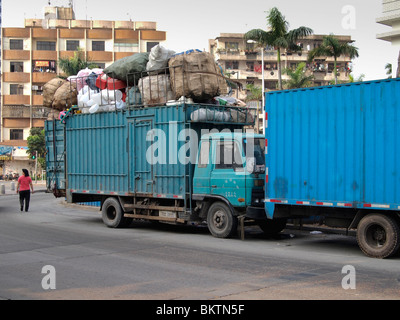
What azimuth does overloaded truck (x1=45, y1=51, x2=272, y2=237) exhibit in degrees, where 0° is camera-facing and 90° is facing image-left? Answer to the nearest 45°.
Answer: approximately 315°

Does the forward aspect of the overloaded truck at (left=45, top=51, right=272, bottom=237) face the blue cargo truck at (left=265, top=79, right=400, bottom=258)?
yes

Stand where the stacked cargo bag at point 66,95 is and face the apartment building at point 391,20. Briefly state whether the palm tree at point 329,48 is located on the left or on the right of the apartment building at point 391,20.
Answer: left

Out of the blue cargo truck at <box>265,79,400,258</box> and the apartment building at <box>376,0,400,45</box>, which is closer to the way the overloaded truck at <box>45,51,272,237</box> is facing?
the blue cargo truck

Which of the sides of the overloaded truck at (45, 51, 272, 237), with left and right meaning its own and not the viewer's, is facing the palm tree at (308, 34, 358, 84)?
left

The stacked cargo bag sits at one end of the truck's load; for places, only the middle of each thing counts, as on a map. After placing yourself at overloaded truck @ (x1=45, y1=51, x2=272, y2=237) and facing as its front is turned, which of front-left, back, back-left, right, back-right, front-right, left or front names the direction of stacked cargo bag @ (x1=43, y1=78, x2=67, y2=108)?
back
